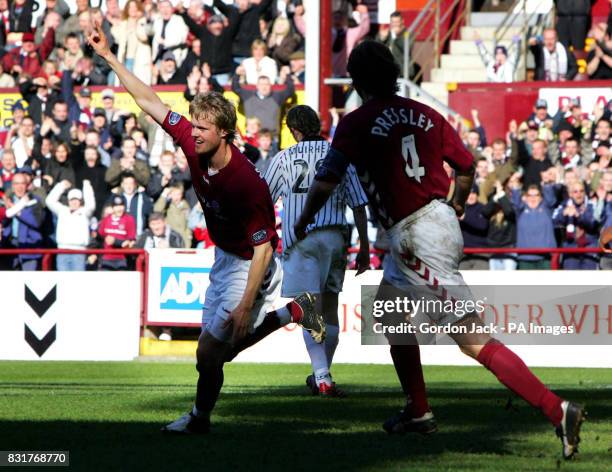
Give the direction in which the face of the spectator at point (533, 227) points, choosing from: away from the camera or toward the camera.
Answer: toward the camera

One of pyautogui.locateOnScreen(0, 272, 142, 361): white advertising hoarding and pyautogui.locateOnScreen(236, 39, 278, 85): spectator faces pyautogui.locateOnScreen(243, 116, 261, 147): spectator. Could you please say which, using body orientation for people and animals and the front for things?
pyautogui.locateOnScreen(236, 39, 278, 85): spectator

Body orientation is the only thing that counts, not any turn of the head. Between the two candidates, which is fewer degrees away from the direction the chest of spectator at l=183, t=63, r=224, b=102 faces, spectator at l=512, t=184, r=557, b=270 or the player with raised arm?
the player with raised arm

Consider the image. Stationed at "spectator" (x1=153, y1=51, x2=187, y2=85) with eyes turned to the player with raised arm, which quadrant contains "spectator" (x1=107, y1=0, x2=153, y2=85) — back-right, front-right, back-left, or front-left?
back-right

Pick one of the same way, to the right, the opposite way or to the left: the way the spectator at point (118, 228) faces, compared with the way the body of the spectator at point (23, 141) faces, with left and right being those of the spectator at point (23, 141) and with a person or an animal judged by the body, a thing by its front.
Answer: the same way

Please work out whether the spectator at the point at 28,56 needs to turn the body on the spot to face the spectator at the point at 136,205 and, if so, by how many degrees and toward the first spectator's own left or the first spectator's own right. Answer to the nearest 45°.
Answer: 0° — they already face them

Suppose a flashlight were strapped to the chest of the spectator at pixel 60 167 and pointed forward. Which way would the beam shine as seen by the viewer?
toward the camera

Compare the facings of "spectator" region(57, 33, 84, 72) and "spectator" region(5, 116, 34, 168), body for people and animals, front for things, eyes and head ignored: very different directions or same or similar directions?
same or similar directions

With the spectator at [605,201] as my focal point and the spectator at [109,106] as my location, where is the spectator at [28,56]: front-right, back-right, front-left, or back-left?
back-left

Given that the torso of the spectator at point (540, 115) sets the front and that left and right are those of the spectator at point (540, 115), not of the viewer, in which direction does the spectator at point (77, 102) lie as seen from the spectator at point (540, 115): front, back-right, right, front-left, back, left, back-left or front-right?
right

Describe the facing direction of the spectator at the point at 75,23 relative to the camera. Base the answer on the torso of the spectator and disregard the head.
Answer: toward the camera

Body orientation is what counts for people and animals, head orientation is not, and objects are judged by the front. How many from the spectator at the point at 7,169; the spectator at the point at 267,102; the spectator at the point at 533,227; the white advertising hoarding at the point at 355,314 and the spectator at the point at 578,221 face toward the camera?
5

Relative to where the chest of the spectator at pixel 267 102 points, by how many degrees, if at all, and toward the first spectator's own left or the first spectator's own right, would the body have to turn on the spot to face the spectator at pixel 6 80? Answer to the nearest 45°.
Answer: approximately 135° to the first spectator's own right

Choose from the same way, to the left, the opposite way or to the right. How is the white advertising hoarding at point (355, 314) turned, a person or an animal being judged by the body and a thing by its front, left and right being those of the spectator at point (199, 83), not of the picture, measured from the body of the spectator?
the same way

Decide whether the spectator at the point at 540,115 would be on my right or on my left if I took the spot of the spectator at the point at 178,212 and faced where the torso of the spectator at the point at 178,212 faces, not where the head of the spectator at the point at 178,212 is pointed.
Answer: on my left

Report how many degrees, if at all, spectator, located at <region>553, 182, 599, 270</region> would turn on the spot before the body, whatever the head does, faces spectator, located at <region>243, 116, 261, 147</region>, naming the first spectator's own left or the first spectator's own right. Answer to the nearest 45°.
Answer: approximately 90° to the first spectator's own right

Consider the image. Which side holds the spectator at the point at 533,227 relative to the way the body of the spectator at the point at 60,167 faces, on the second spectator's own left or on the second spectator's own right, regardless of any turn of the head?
on the second spectator's own left

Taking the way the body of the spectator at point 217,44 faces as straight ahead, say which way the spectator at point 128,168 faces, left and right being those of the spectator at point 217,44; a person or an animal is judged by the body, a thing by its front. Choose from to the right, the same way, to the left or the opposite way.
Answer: the same way

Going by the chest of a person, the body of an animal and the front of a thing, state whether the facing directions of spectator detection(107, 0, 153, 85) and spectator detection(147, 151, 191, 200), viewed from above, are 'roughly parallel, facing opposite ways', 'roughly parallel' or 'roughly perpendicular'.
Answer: roughly parallel
